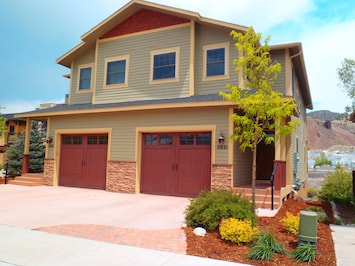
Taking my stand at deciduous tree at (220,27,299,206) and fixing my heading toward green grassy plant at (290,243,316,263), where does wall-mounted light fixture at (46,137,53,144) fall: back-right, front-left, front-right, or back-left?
back-right

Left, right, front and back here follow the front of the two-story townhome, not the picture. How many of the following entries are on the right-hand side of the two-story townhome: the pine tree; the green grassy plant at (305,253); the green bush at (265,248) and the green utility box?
1

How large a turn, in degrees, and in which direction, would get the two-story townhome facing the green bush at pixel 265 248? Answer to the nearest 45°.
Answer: approximately 45° to its left

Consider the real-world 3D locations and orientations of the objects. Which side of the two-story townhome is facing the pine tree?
right

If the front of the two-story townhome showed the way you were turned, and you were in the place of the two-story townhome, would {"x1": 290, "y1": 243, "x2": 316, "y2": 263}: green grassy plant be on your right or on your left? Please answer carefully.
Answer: on your left

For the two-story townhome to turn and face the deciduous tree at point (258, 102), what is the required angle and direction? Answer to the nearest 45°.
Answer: approximately 90° to its left

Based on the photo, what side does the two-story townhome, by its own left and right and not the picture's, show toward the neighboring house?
right

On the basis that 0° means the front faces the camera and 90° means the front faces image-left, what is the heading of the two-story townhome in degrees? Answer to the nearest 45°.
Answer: approximately 45°

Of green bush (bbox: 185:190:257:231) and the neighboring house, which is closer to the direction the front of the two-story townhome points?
the green bush

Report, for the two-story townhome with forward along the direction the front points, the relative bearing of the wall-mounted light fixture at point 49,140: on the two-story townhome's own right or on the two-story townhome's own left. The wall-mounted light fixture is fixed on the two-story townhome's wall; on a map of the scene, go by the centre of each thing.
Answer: on the two-story townhome's own right

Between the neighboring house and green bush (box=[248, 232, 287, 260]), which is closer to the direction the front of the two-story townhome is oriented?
the green bush

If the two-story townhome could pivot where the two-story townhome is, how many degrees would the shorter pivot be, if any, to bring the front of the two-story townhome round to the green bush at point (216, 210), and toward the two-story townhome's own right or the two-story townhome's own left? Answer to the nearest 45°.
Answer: approximately 45° to the two-story townhome's own left
